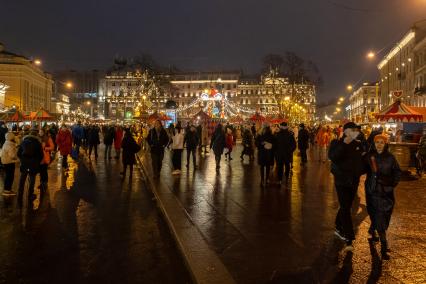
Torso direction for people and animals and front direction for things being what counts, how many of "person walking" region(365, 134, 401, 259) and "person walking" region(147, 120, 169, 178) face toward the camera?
2

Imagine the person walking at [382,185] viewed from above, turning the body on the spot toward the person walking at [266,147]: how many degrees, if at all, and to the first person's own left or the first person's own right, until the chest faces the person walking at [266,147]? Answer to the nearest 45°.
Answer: approximately 135° to the first person's own right

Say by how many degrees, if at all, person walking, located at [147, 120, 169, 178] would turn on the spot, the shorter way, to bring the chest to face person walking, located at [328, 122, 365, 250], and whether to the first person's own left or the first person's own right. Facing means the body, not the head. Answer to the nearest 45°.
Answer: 0° — they already face them

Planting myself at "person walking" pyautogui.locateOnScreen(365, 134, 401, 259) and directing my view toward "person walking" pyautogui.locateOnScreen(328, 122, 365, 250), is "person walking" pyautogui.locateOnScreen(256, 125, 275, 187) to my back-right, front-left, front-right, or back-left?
front-right

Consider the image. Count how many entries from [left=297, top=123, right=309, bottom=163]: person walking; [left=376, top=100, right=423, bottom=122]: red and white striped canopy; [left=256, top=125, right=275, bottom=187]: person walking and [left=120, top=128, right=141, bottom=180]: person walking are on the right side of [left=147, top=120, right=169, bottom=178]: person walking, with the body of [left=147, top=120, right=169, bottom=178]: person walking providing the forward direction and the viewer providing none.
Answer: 1

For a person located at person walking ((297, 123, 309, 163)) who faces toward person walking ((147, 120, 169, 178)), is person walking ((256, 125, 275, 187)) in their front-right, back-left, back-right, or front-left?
front-left

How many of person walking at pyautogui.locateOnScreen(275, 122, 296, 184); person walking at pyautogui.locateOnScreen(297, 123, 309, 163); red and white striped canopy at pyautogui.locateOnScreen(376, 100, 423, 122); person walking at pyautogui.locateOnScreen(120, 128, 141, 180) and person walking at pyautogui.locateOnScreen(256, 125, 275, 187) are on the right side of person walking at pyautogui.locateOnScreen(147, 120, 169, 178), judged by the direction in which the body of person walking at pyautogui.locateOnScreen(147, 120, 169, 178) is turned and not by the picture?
1

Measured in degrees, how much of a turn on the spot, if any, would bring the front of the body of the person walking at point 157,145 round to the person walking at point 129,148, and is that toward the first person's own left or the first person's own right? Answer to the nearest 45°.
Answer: approximately 90° to the first person's own right

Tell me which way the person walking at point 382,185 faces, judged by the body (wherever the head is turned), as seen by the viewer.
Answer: toward the camera

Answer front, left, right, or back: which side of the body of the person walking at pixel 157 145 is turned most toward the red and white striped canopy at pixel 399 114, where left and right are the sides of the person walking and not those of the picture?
left

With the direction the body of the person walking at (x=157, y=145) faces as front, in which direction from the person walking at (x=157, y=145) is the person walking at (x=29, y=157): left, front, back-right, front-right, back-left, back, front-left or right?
front-right

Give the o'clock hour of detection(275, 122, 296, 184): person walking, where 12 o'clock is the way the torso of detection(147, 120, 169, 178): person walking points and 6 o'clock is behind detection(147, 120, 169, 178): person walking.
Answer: detection(275, 122, 296, 184): person walking is roughly at 10 o'clock from detection(147, 120, 169, 178): person walking.
